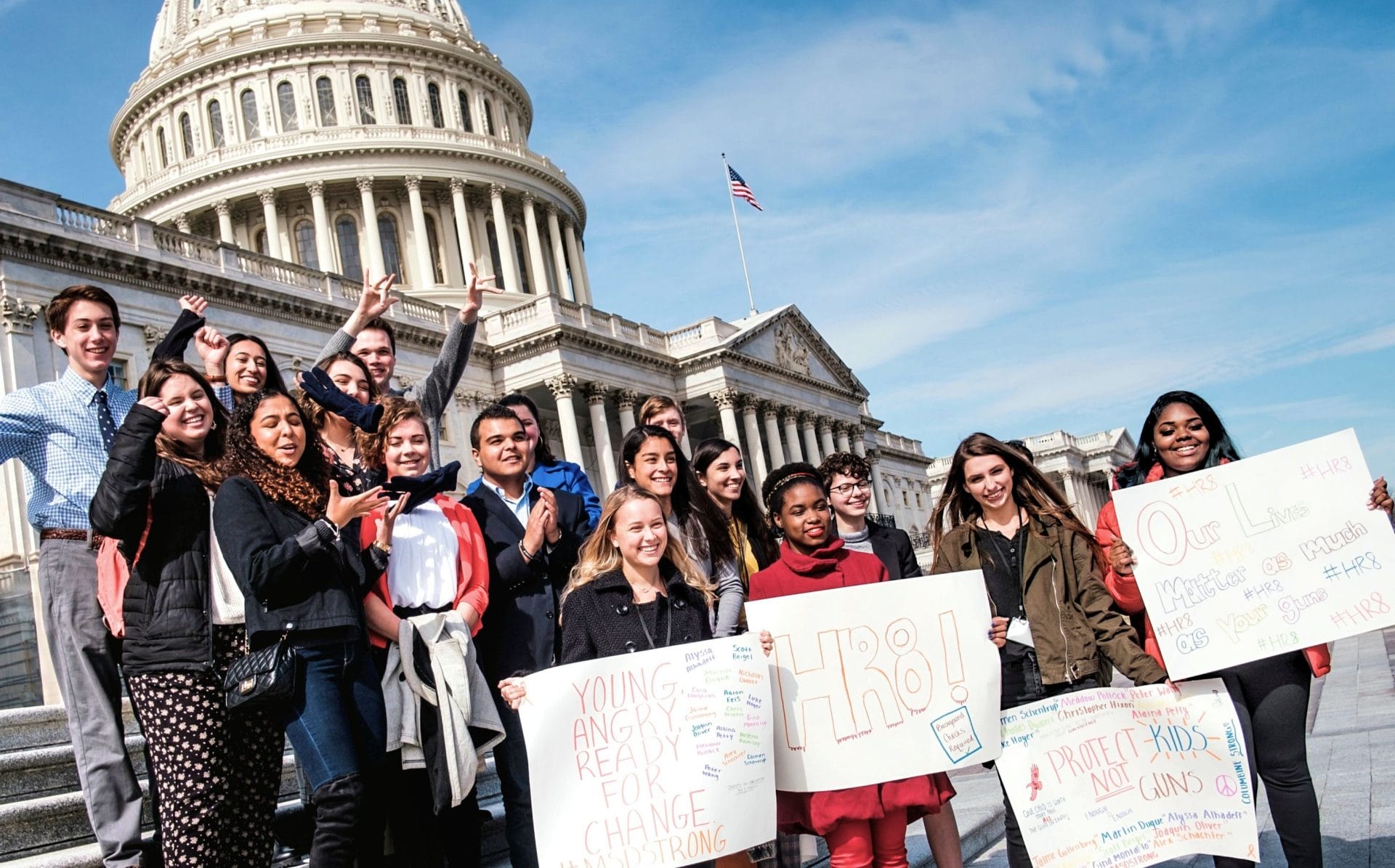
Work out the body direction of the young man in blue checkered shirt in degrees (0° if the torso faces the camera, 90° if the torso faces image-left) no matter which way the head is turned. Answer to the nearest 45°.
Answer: approximately 315°

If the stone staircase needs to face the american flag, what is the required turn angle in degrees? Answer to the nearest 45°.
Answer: approximately 135° to its left

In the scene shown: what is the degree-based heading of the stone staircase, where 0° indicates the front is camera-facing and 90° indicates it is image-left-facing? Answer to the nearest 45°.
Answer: approximately 0°

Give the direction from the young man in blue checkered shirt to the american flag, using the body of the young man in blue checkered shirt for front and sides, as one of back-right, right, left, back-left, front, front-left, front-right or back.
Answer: left
